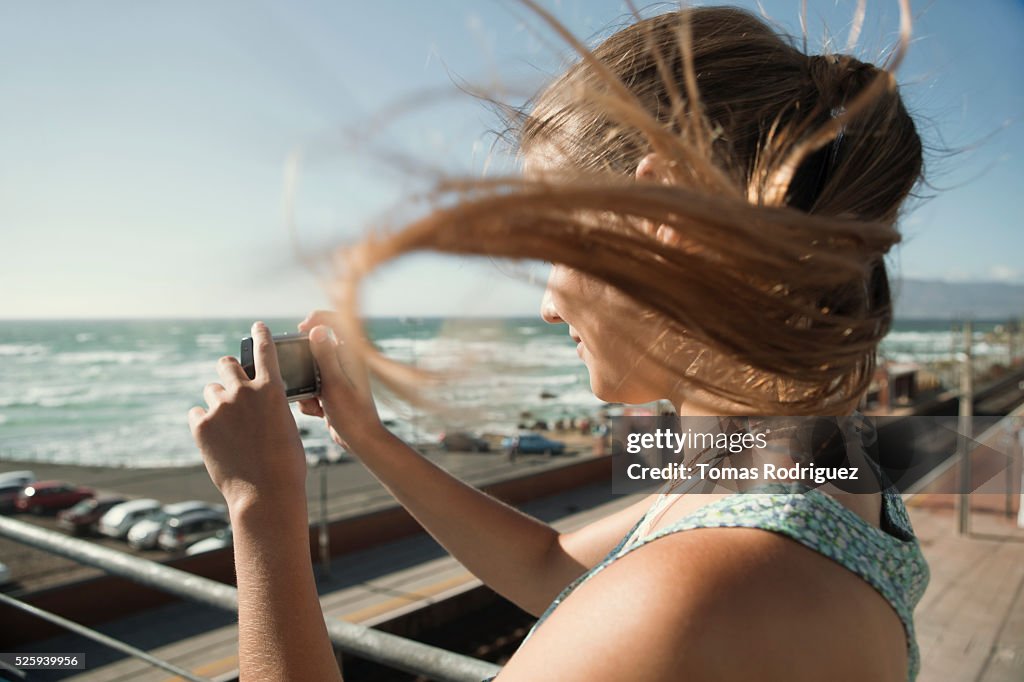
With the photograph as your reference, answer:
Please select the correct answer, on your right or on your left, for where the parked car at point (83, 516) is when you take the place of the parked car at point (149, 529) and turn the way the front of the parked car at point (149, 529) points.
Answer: on your right

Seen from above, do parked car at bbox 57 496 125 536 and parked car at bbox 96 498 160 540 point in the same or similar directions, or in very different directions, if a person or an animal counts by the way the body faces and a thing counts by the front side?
same or similar directions

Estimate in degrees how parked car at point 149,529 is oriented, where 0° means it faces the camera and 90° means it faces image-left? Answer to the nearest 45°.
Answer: approximately 45°

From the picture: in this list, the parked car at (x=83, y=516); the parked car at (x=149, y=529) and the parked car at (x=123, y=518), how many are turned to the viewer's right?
0

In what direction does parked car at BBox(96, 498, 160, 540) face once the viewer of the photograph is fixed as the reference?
facing the viewer and to the left of the viewer

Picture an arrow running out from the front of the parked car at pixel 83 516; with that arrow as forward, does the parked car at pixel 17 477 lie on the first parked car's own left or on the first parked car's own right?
on the first parked car's own right

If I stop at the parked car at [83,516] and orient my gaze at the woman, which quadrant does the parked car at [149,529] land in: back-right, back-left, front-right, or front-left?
front-left

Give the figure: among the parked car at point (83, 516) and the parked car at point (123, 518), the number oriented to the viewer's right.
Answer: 0

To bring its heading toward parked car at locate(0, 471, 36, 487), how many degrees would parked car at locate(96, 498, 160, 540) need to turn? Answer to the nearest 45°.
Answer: approximately 135° to its right

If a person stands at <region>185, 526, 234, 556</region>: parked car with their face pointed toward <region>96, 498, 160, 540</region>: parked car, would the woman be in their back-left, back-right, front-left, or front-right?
back-left

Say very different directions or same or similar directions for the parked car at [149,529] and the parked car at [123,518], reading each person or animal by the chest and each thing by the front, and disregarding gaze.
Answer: same or similar directions
